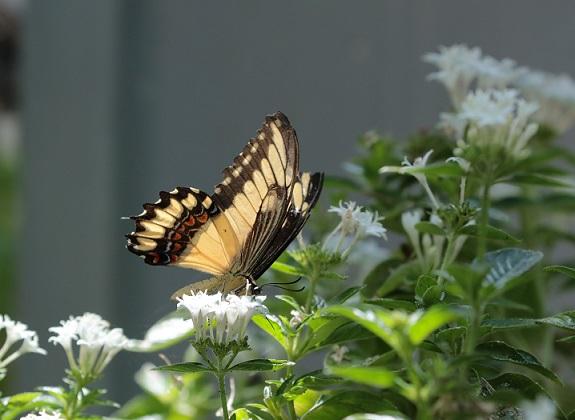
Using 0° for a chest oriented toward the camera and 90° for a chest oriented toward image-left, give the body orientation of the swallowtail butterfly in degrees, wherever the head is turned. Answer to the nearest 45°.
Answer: approximately 270°
